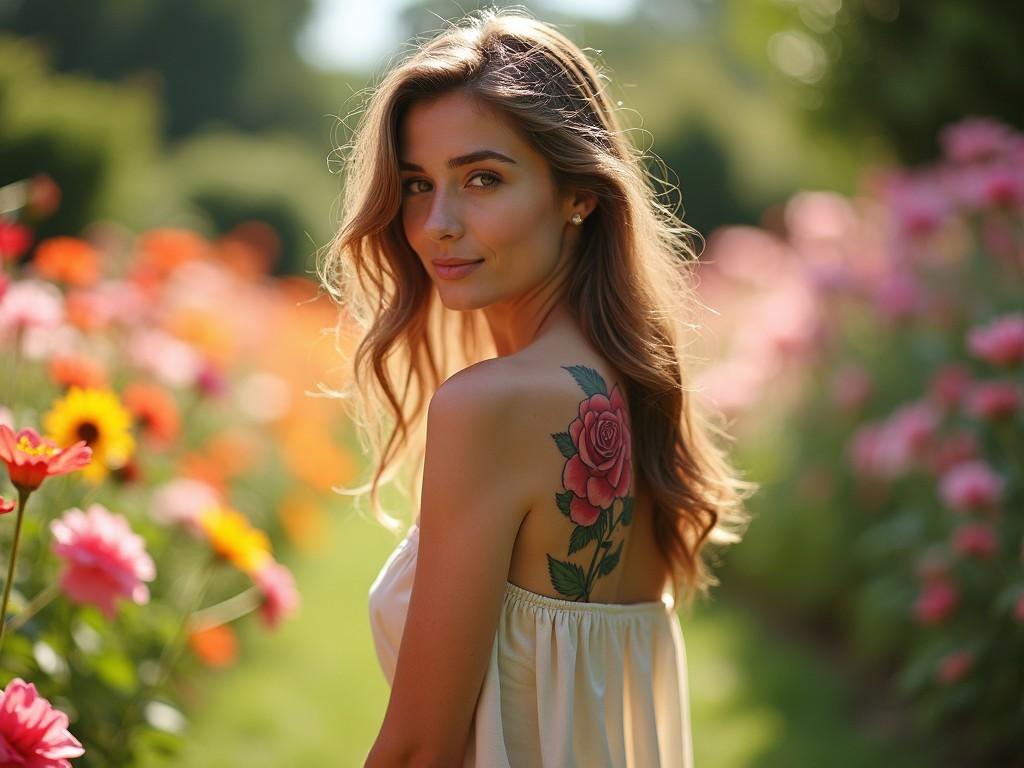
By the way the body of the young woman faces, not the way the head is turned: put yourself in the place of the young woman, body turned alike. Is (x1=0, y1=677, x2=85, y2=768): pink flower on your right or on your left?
on your left

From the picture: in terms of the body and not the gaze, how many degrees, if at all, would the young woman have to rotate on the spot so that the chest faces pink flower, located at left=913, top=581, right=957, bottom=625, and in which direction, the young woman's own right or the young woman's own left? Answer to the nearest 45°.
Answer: approximately 90° to the young woman's own right

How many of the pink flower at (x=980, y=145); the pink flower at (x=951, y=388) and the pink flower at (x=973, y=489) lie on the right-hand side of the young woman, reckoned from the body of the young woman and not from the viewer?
3

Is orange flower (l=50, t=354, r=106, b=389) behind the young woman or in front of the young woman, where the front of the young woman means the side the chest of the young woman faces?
in front

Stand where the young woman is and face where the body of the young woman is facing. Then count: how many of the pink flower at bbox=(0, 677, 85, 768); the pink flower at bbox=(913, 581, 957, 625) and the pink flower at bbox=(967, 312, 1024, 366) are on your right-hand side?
2

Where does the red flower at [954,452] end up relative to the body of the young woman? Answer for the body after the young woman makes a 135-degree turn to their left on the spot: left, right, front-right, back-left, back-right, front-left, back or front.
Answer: back-left

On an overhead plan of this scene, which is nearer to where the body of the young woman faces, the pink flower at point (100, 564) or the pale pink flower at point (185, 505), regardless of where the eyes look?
the pale pink flower

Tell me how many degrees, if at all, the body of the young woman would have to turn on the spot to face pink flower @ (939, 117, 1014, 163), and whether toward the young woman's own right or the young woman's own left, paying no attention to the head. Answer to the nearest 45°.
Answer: approximately 90° to the young woman's own right

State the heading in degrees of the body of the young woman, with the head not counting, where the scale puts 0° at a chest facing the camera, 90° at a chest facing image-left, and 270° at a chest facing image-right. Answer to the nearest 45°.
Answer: approximately 135°

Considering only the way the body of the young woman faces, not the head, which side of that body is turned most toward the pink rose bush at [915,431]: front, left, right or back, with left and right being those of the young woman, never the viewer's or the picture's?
right

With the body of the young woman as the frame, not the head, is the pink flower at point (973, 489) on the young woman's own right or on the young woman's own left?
on the young woman's own right

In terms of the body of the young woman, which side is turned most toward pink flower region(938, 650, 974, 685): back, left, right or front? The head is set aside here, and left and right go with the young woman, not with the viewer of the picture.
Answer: right
